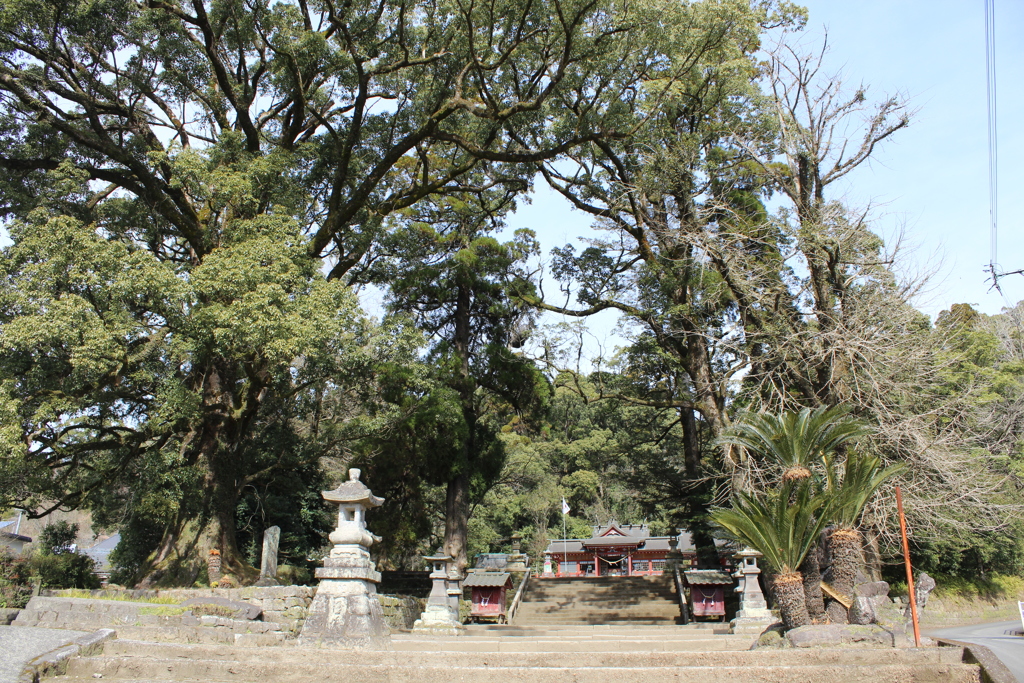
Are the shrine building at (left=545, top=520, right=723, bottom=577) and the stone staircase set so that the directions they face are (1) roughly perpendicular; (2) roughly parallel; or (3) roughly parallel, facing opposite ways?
roughly parallel

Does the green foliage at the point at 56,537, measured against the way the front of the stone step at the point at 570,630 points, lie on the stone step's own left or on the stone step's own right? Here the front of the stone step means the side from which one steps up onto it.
on the stone step's own right

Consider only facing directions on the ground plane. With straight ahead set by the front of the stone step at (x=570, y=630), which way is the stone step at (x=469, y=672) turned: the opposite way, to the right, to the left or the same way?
the same way

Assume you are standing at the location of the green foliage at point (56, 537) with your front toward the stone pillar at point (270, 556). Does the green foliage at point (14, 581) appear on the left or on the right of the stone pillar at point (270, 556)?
right

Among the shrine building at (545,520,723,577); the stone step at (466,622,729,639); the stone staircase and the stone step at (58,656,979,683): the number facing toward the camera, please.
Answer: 4

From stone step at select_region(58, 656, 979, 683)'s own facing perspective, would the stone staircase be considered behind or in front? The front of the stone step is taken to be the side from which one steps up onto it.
behind

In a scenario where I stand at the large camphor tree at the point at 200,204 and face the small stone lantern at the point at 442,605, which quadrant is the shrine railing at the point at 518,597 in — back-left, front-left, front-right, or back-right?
front-left

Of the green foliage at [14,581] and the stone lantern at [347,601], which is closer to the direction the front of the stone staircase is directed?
the stone lantern

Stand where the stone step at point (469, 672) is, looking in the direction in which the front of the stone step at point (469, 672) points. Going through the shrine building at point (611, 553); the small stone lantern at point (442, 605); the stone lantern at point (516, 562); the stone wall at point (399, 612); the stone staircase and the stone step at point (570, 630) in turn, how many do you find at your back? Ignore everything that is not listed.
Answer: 6

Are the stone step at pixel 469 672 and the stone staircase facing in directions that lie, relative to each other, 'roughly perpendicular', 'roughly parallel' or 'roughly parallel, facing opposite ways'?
roughly parallel

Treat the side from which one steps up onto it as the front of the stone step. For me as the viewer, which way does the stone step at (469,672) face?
facing the viewer

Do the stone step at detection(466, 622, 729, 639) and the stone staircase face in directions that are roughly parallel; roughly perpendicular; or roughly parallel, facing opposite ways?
roughly parallel

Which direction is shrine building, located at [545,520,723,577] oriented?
toward the camera

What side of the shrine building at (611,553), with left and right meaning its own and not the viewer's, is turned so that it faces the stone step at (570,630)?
front

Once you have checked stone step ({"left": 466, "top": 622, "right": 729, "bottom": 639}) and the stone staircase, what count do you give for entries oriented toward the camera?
2
